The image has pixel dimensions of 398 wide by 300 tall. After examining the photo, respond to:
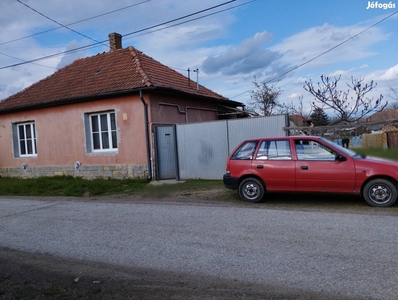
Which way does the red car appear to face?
to the viewer's right

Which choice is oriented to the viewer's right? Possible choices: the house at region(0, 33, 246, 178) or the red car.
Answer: the red car

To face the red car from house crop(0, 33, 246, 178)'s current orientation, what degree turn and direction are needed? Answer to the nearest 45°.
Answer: approximately 90° to its left

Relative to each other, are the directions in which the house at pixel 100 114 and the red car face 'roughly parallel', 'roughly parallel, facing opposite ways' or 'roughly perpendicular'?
roughly perpendicular

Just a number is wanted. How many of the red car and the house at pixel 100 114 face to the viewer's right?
1

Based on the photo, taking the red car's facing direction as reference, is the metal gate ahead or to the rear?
to the rear

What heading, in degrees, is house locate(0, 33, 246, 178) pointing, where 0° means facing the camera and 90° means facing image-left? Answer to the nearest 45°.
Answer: approximately 45°

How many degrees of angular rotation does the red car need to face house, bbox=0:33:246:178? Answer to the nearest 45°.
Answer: approximately 135° to its left
